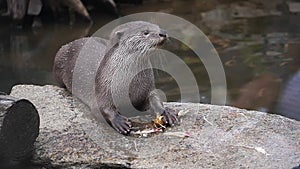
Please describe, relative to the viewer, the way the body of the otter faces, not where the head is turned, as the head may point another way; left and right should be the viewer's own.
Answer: facing the viewer and to the right of the viewer
